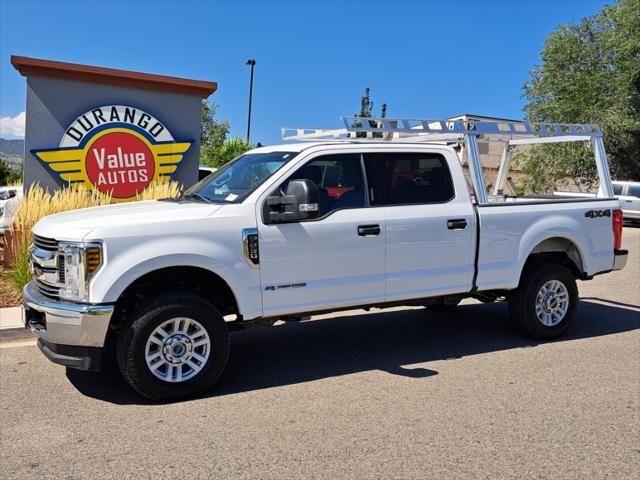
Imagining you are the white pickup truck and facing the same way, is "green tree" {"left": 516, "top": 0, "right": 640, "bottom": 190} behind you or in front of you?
behind

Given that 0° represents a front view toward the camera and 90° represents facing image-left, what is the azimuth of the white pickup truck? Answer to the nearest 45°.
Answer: approximately 45°

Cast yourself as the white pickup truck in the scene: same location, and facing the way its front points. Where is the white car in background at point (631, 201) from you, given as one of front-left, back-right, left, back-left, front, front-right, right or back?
back
